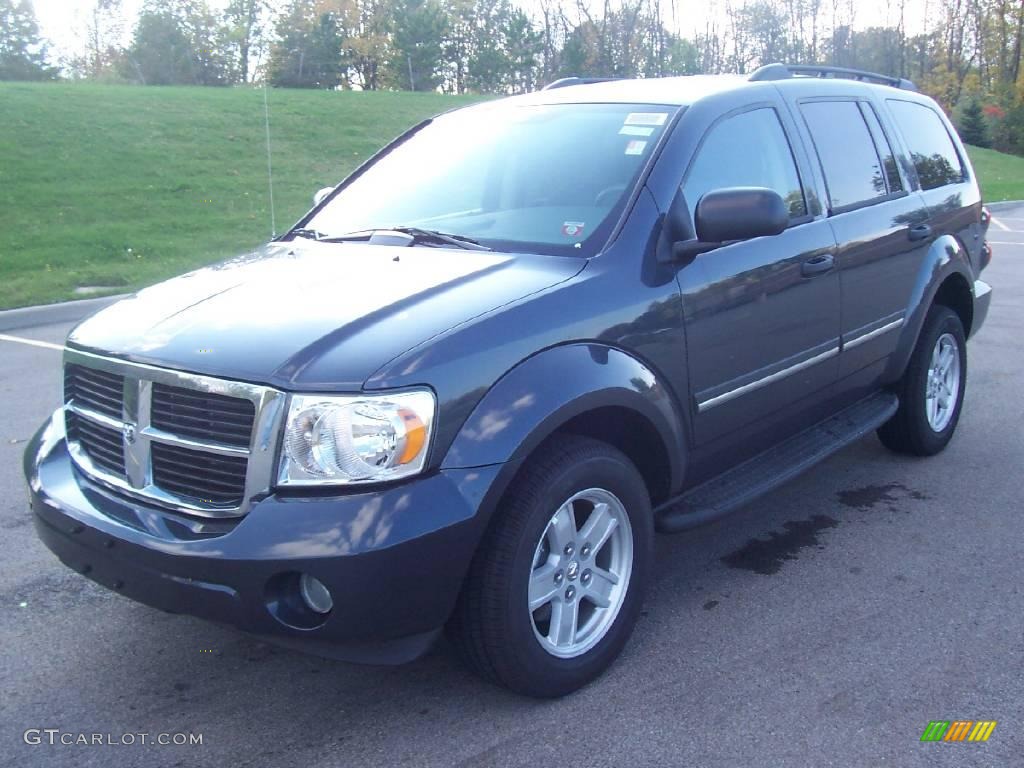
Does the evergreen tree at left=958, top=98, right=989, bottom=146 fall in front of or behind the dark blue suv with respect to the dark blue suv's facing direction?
behind

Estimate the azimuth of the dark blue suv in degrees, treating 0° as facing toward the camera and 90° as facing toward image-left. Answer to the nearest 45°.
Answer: approximately 45°
